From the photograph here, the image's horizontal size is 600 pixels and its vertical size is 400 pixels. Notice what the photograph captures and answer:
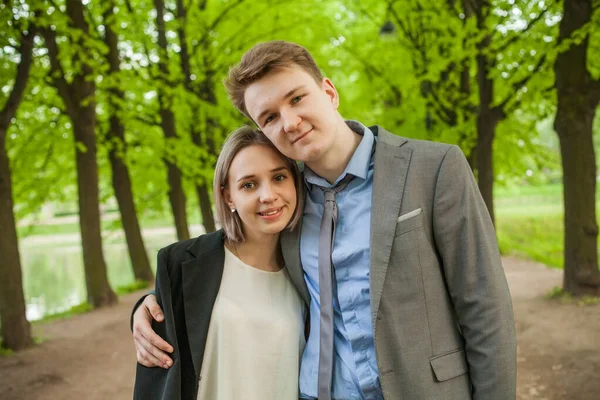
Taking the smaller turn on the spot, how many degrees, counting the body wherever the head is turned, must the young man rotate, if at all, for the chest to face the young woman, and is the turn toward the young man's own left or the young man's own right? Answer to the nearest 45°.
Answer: approximately 90° to the young man's own right

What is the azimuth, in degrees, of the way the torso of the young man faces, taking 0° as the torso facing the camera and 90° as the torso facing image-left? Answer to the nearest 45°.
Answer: approximately 45°
